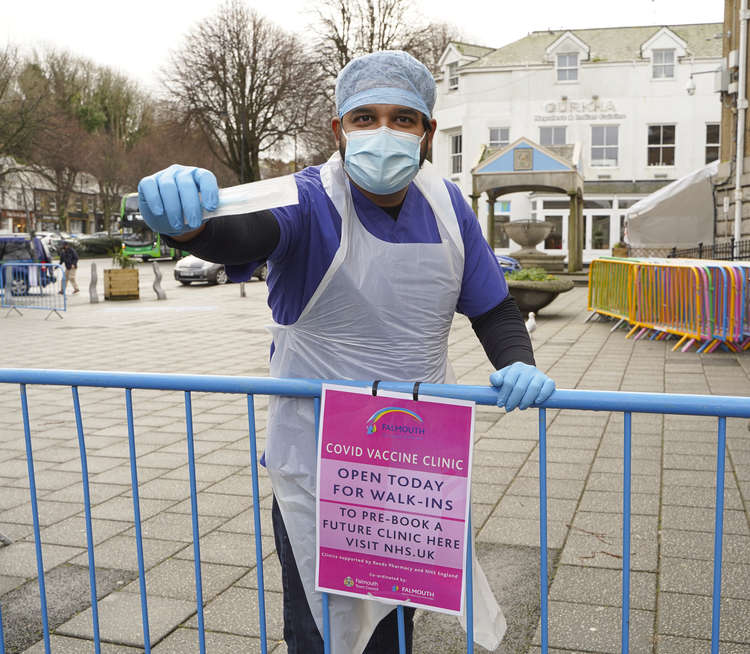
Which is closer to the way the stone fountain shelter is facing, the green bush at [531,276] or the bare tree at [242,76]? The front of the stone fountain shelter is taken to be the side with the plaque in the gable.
the green bush

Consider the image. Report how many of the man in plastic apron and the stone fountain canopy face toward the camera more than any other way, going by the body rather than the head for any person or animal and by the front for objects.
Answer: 2

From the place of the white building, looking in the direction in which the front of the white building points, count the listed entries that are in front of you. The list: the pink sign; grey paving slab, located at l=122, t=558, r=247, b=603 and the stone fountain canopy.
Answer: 3

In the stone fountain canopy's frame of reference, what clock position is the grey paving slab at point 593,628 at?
The grey paving slab is roughly at 12 o'clock from the stone fountain canopy.

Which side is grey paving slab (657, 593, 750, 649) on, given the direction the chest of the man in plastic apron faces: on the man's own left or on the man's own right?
on the man's own left

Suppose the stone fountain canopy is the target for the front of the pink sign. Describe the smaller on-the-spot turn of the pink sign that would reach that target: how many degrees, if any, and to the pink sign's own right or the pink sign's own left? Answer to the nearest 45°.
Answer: approximately 180°

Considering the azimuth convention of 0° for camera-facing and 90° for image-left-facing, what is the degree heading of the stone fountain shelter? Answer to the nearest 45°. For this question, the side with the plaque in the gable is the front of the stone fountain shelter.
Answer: approximately 0°

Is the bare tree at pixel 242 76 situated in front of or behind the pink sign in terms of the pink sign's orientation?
behind

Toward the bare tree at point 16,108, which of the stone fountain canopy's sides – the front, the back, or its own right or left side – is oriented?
right
